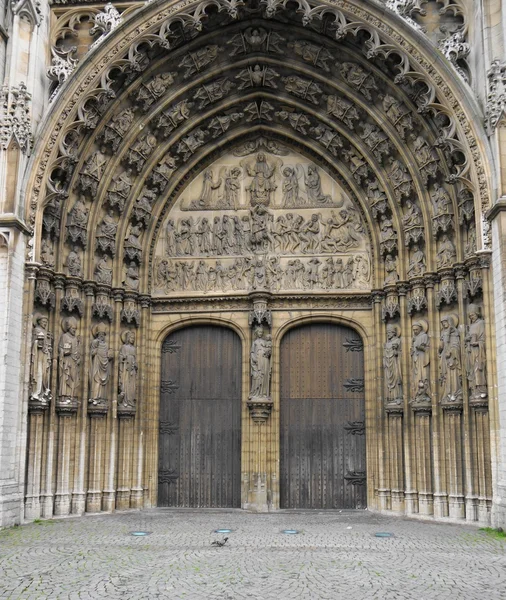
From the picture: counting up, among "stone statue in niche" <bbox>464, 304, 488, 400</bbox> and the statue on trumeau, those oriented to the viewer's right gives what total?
0

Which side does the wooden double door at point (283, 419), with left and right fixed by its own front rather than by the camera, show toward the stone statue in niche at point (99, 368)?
right

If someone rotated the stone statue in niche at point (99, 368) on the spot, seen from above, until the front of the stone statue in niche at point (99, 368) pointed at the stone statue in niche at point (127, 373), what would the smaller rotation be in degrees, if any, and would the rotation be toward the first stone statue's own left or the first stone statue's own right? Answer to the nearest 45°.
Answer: approximately 90° to the first stone statue's own left

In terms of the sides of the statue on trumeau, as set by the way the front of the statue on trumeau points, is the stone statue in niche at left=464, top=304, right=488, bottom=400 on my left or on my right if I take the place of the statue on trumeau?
on my left

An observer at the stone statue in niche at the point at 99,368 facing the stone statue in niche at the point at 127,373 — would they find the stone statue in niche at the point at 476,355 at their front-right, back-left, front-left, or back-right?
front-right

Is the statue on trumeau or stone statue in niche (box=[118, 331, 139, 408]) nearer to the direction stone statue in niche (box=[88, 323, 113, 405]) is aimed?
the statue on trumeau

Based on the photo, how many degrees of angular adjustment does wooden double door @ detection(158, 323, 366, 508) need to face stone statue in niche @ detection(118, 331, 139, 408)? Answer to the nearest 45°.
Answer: approximately 90° to its right

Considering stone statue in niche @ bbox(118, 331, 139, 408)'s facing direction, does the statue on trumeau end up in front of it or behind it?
in front

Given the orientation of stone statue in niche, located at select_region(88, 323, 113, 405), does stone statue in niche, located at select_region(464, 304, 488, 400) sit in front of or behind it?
in front

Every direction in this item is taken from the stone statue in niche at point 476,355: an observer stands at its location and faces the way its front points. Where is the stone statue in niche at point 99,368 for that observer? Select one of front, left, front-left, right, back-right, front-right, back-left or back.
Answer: front-right

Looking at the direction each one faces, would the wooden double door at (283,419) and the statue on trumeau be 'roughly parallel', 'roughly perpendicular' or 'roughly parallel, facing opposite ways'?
roughly parallel

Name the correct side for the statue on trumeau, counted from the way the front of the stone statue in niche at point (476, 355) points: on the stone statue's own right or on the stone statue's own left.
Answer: on the stone statue's own right

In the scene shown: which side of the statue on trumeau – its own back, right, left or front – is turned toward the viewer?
front

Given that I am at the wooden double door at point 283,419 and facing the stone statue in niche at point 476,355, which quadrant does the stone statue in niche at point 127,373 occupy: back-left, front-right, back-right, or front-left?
back-right

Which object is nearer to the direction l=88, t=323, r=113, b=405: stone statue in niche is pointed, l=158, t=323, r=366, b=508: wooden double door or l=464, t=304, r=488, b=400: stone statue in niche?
the stone statue in niche

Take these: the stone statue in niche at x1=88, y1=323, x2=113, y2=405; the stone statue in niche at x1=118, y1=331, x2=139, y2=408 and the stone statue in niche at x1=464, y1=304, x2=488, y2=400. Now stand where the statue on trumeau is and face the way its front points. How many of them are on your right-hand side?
2

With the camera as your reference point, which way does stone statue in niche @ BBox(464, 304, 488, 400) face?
facing the viewer and to the left of the viewer

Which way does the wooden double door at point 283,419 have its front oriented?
toward the camera

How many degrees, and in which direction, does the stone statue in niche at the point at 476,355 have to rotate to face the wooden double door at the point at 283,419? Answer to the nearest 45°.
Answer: approximately 90° to its right

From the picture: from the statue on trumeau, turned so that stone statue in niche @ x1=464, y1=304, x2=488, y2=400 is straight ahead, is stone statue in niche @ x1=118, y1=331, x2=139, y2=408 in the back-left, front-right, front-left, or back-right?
back-right

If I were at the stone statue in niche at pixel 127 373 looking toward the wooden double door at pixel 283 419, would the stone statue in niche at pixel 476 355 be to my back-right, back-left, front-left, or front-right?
front-right

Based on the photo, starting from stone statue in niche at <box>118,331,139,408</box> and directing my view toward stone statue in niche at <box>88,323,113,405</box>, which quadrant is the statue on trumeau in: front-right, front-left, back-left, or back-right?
back-left
